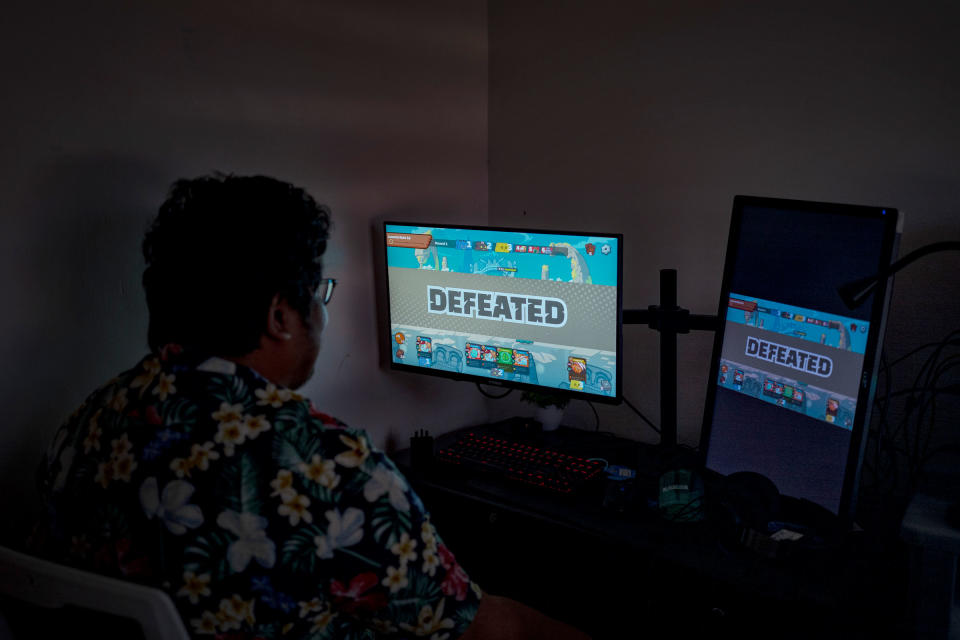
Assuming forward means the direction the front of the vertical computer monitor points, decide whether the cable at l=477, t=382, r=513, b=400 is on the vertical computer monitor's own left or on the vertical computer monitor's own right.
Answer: on the vertical computer monitor's own right

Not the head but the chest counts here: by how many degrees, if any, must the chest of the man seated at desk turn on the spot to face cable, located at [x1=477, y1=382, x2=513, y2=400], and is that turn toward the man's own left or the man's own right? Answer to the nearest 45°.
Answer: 0° — they already face it

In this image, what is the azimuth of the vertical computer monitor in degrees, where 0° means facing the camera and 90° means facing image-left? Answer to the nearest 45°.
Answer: approximately 45°

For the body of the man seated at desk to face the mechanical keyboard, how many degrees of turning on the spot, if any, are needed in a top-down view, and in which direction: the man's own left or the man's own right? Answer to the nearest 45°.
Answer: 0° — they already face it

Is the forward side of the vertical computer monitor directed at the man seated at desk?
yes

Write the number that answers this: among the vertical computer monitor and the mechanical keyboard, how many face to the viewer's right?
0

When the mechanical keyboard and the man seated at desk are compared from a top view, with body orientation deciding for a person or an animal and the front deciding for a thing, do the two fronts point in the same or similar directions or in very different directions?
very different directions

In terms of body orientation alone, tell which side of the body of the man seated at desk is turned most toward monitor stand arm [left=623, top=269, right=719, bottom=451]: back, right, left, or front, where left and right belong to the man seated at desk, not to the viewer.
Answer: front

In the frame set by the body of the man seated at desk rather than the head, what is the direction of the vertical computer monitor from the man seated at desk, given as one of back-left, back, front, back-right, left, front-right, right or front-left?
front-right

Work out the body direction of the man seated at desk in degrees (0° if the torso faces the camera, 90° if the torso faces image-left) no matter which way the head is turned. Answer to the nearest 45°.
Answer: approximately 225°

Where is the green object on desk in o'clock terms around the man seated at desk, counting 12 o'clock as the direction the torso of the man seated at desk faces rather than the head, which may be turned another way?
The green object on desk is roughly at 1 o'clock from the man seated at desk.

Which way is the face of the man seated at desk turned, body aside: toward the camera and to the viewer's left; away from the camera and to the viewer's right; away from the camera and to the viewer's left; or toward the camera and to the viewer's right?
away from the camera and to the viewer's right
